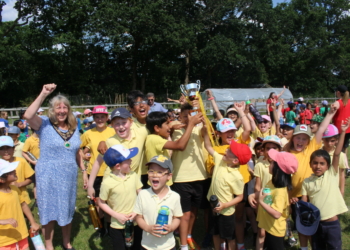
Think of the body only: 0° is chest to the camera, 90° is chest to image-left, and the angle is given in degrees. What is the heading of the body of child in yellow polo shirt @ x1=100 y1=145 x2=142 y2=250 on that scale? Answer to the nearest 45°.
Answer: approximately 315°

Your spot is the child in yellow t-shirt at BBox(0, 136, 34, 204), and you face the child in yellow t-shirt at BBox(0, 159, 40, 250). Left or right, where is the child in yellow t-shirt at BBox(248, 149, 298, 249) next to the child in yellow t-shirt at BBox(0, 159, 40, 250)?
left
